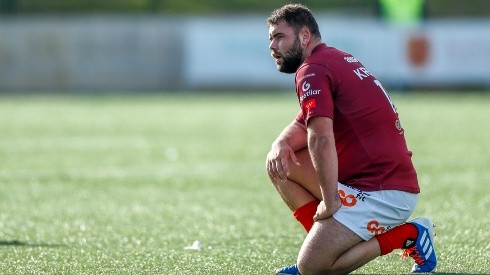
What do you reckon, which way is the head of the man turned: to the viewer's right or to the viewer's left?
to the viewer's left

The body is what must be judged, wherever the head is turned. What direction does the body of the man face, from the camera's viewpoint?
to the viewer's left
